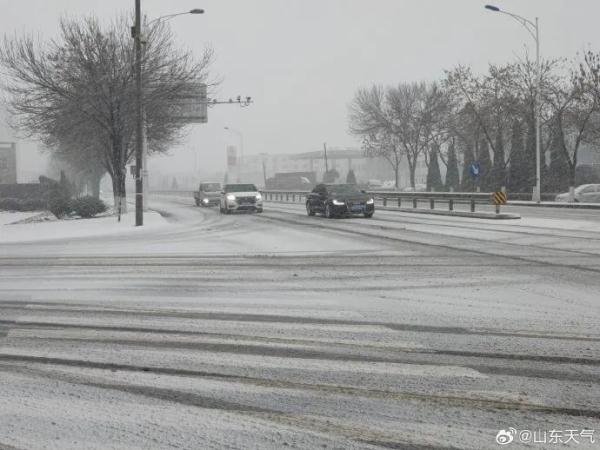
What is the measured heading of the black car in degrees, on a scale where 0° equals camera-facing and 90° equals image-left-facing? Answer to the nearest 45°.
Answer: approximately 315°

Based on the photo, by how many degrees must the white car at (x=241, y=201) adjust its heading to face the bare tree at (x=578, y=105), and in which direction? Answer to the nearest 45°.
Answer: approximately 135° to its left

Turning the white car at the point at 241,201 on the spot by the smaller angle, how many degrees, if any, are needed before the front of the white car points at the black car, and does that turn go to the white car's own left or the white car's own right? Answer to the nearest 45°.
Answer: approximately 45° to the white car's own left

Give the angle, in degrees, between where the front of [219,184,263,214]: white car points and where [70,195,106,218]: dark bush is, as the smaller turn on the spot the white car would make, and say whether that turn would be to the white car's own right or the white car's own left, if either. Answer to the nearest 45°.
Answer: approximately 90° to the white car's own right

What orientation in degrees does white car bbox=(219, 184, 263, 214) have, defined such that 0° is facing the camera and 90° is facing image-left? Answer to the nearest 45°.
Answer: approximately 0°

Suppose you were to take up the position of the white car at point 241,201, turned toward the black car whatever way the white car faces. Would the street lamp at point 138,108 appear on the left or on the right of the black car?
right

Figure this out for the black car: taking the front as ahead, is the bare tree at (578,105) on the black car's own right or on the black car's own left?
on the black car's own left

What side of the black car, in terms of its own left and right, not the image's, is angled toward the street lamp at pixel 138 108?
right

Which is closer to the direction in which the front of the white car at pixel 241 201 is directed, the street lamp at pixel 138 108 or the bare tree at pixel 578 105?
the street lamp

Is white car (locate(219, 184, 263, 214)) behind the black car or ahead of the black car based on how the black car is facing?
behind
